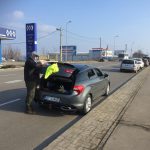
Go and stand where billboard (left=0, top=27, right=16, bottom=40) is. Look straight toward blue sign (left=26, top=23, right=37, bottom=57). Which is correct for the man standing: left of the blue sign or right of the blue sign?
right

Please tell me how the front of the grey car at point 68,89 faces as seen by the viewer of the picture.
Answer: facing away from the viewer and to the right of the viewer

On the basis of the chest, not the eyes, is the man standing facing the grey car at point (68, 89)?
yes

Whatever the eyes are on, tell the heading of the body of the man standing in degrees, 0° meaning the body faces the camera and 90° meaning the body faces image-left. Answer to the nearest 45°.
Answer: approximately 270°

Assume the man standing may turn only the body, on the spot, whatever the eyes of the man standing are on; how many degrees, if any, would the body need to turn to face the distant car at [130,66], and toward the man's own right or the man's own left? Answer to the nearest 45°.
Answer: approximately 45° to the man's own left

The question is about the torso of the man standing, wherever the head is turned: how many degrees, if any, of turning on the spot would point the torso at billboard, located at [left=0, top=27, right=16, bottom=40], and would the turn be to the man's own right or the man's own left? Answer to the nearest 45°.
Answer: approximately 90° to the man's own left
